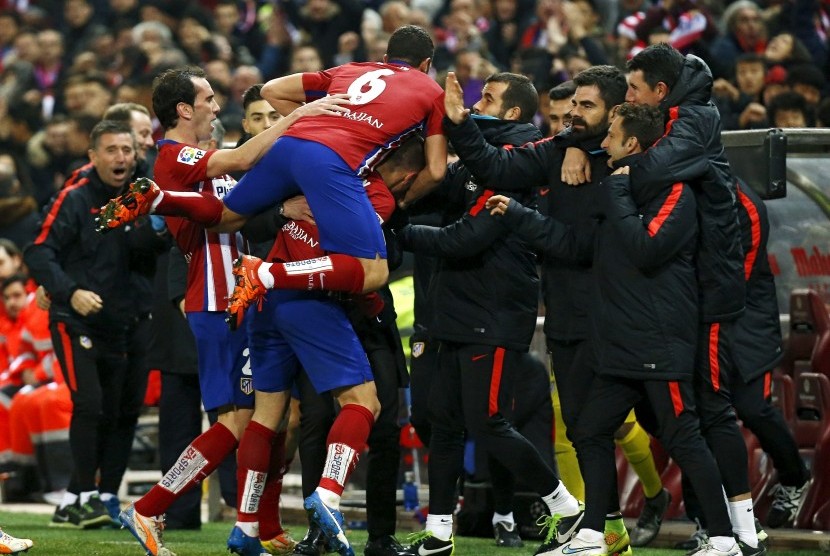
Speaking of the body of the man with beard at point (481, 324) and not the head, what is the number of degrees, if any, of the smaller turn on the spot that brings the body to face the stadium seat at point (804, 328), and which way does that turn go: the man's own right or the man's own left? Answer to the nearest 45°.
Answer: approximately 135° to the man's own right

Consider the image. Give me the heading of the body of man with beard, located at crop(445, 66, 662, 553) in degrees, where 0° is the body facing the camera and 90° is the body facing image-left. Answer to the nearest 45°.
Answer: approximately 45°

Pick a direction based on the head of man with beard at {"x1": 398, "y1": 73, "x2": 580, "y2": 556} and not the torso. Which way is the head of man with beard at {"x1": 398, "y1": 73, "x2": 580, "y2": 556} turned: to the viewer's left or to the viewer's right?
to the viewer's left

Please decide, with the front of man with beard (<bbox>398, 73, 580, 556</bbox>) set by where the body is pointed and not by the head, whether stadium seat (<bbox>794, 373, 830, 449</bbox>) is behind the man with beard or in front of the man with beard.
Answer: behind

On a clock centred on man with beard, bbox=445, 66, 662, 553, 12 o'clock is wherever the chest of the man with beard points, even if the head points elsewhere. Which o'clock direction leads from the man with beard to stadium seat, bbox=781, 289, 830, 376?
The stadium seat is roughly at 6 o'clock from the man with beard.

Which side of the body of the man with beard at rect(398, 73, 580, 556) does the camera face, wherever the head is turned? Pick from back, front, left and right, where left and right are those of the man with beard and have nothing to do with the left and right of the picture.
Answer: left

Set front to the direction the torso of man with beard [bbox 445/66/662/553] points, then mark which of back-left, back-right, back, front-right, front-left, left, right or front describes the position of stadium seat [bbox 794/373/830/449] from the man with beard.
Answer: back
